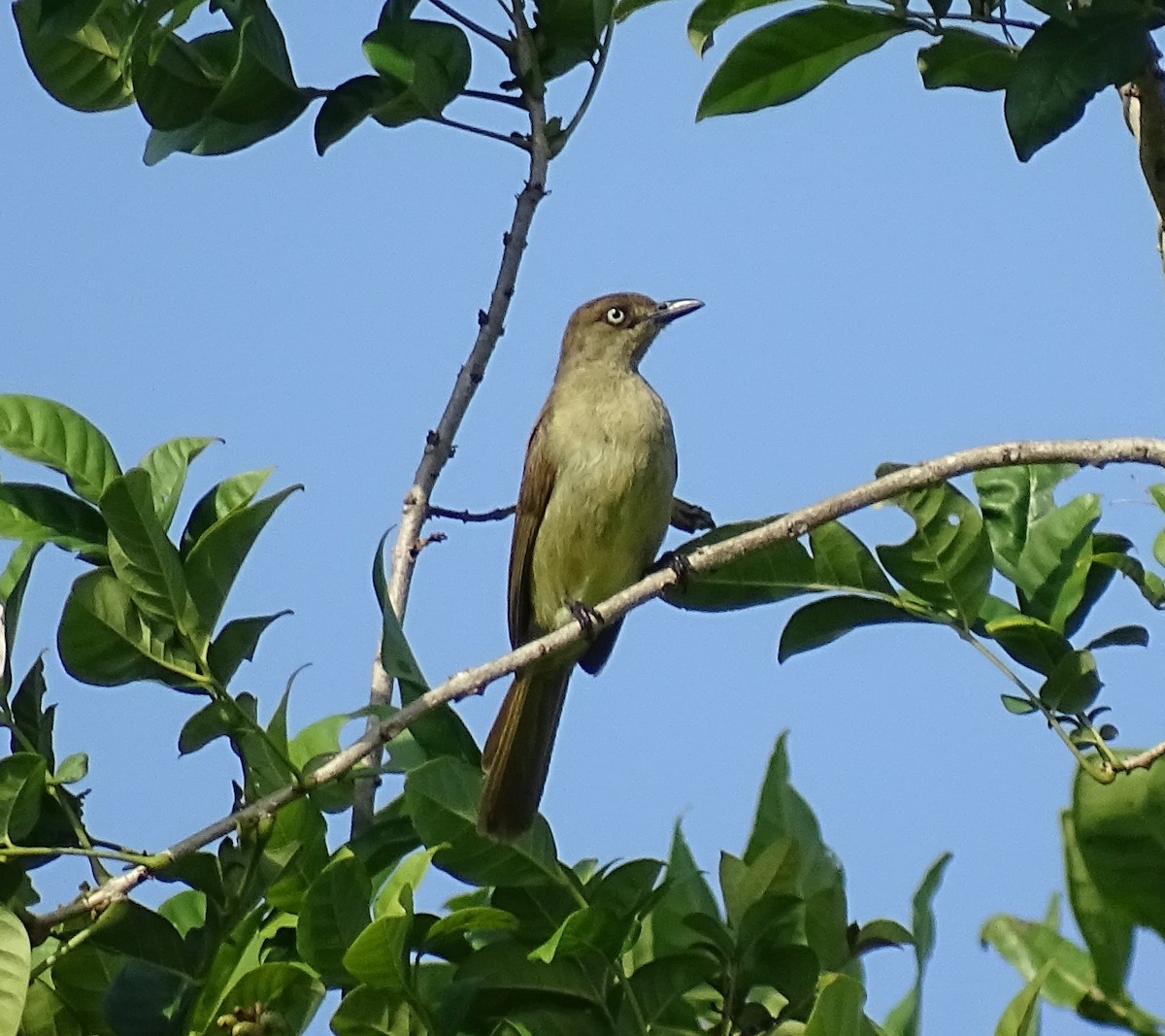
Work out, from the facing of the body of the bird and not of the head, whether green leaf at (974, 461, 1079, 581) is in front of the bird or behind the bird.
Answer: in front

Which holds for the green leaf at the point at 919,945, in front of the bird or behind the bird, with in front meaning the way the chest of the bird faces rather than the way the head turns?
in front

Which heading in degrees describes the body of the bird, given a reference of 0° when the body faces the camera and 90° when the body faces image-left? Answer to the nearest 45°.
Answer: approximately 315°

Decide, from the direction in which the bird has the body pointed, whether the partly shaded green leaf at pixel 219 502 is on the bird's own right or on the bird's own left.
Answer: on the bird's own right

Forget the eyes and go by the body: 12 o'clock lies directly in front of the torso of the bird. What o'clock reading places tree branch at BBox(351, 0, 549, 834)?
The tree branch is roughly at 2 o'clock from the bird.

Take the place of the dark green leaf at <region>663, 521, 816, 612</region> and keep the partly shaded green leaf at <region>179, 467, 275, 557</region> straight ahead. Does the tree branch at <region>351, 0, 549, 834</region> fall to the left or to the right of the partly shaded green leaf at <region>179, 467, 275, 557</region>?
right

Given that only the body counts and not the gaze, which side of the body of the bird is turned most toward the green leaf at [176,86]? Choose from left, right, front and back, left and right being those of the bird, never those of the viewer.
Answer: right

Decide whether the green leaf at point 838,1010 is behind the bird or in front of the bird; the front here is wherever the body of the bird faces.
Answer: in front

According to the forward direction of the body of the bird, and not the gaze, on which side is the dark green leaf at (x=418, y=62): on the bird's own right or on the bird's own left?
on the bird's own right
